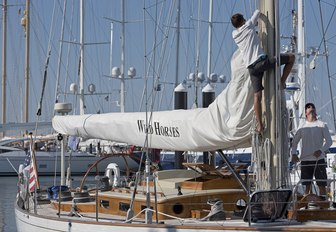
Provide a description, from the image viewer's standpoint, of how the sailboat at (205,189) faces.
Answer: facing to the right of the viewer

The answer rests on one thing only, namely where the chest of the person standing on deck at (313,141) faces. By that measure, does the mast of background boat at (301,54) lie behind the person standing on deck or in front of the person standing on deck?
behind

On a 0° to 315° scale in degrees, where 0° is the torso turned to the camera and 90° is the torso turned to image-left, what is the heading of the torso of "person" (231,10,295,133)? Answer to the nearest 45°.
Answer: approximately 225°

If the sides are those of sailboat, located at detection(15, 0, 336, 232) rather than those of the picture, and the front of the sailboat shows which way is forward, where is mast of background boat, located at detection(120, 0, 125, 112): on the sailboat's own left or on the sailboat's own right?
on the sailboat's own left

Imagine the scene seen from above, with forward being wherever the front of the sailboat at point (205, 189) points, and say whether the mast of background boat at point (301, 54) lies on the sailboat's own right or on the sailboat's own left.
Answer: on the sailboat's own left
